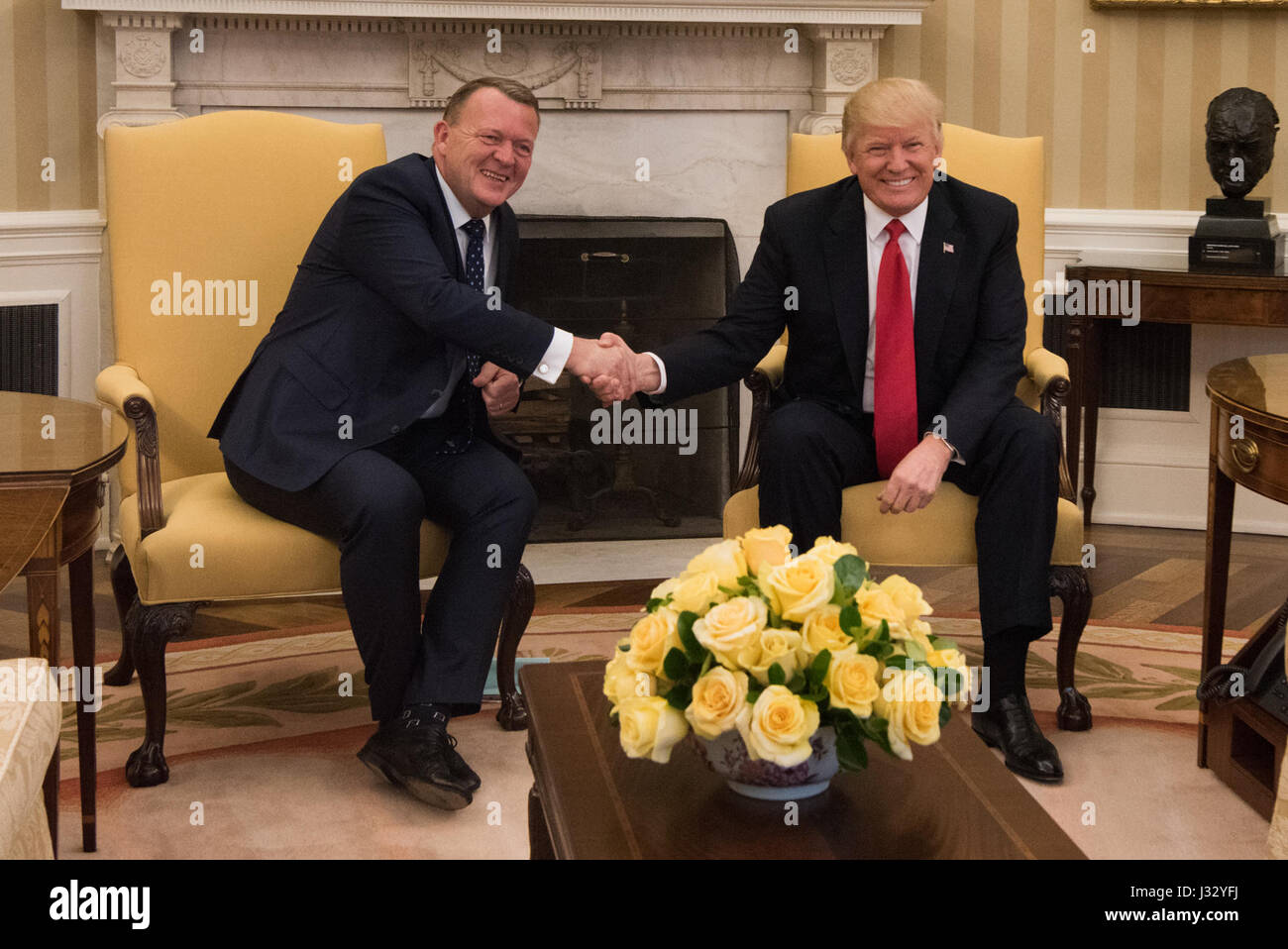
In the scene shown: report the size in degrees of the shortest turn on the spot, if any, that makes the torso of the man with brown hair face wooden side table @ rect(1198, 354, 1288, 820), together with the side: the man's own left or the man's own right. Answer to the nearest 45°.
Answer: approximately 45° to the man's own left

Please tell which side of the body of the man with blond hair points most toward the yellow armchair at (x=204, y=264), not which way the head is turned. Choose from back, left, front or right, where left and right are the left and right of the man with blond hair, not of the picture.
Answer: right

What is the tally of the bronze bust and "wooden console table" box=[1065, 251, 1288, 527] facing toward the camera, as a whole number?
2

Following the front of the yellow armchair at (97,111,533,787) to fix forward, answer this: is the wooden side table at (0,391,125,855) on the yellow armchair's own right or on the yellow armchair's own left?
on the yellow armchair's own right

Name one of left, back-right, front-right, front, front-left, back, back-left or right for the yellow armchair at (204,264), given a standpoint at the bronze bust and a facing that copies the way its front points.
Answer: front-right

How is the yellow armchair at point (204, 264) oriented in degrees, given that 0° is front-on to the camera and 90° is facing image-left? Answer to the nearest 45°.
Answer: approximately 315°

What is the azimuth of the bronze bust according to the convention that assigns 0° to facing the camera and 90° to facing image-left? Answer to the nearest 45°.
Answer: approximately 0°

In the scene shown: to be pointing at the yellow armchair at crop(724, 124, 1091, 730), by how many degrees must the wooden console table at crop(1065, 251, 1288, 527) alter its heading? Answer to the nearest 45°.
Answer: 0° — it already faces it

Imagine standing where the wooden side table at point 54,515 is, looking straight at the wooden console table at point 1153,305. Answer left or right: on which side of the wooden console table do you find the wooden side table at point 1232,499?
right

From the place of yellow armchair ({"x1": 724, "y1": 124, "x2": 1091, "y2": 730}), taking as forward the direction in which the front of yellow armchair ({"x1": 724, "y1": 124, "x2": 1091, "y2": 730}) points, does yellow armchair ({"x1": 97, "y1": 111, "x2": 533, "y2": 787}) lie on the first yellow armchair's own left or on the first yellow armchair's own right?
on the first yellow armchair's own right

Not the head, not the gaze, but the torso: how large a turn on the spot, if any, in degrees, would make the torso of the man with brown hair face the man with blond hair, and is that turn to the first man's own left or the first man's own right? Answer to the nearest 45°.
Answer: approximately 45° to the first man's own left
